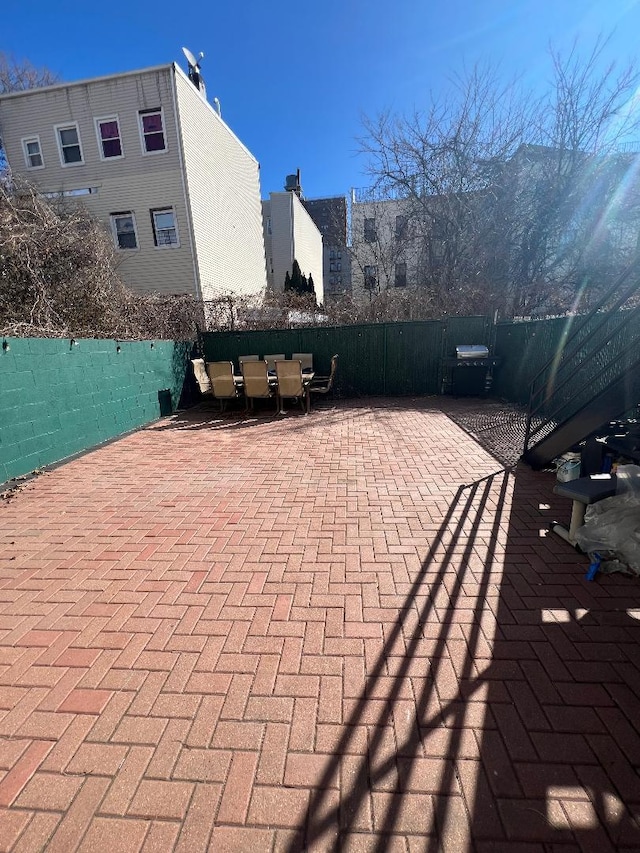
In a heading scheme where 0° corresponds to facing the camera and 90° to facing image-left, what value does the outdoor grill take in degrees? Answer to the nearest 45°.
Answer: approximately 0°

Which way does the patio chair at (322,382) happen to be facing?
to the viewer's left

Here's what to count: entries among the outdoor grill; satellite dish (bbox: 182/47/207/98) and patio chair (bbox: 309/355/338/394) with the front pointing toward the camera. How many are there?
1

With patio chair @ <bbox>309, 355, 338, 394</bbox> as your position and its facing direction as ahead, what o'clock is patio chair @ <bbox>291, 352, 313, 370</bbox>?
patio chair @ <bbox>291, 352, 313, 370</bbox> is roughly at 2 o'clock from patio chair @ <bbox>309, 355, 338, 394</bbox>.

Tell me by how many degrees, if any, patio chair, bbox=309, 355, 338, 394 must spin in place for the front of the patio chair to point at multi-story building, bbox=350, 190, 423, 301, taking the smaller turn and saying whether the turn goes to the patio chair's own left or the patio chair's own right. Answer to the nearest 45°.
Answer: approximately 90° to the patio chair's own right

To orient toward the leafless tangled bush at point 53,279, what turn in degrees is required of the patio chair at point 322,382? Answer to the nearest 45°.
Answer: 0° — it already faces it
